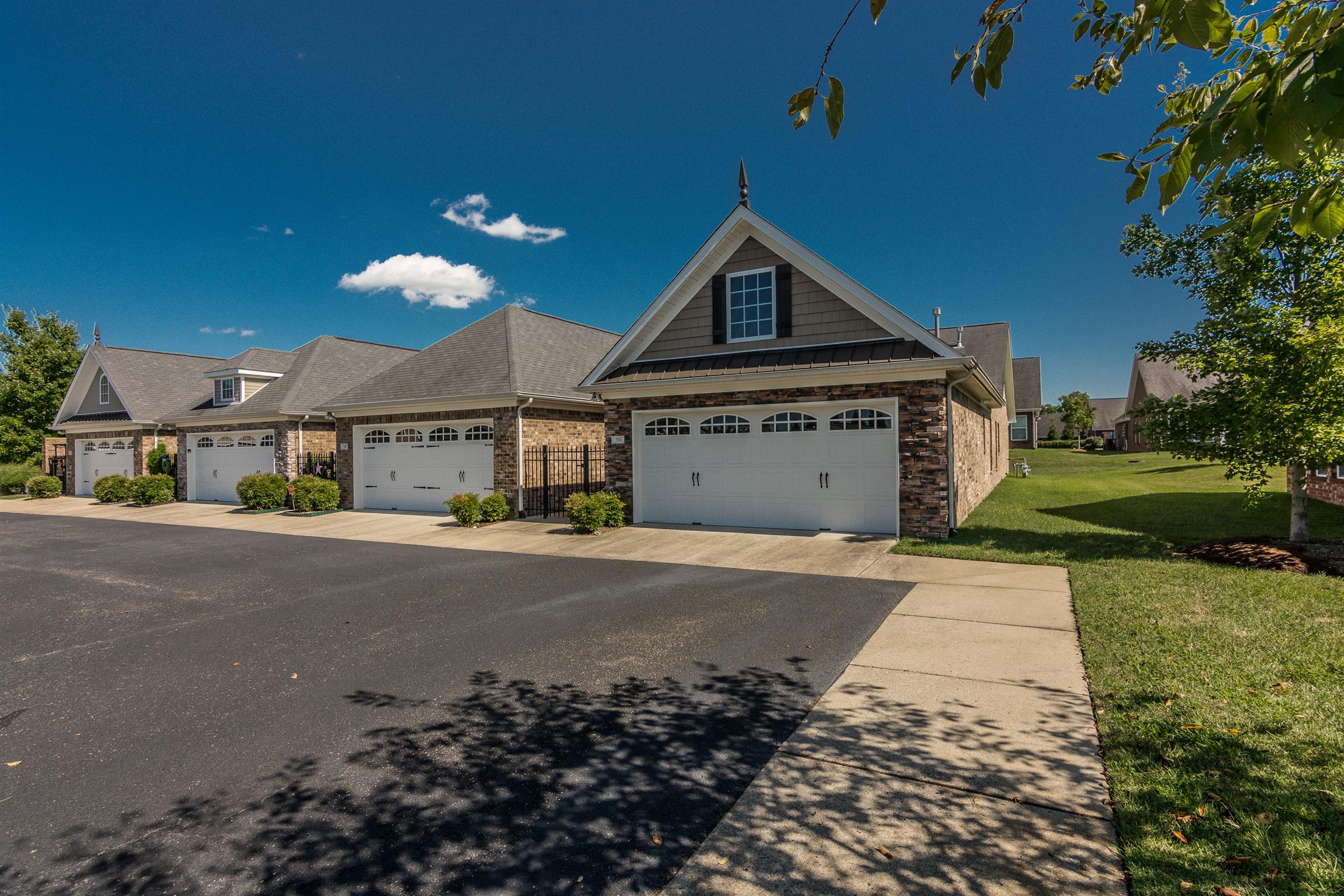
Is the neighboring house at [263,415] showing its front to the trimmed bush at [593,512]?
no

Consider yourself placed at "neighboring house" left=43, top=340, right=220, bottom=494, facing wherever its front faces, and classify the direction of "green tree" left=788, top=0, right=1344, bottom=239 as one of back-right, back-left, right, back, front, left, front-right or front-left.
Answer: front-left

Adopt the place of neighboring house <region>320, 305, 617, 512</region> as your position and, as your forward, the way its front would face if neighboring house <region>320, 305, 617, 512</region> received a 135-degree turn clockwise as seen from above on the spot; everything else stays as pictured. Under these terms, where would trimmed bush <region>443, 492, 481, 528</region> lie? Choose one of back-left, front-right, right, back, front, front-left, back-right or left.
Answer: back

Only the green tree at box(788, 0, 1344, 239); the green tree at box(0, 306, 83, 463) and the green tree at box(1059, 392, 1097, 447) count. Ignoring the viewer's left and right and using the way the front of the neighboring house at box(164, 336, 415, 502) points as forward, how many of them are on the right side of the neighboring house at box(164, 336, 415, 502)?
1

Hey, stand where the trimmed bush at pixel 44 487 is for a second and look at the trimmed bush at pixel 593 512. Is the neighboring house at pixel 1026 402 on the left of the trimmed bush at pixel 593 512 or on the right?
left

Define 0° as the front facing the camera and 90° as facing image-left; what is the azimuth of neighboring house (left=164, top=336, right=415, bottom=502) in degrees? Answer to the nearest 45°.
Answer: approximately 45°

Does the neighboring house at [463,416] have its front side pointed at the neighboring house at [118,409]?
no

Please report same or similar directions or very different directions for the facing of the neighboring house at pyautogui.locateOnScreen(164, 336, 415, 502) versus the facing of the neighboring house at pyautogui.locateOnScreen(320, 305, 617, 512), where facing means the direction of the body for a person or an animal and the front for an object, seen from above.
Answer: same or similar directions

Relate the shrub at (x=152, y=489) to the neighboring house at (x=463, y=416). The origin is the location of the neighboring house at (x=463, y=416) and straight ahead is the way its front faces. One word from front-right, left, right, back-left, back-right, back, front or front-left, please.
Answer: right

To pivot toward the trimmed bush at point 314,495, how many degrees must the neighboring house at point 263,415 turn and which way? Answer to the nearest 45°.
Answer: approximately 45° to its left

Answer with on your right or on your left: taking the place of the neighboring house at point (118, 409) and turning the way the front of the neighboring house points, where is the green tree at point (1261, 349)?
on your left

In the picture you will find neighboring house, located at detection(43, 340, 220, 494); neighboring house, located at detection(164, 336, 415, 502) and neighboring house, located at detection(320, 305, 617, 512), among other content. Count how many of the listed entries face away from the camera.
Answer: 0

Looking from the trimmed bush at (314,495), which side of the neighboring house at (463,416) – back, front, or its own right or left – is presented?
front

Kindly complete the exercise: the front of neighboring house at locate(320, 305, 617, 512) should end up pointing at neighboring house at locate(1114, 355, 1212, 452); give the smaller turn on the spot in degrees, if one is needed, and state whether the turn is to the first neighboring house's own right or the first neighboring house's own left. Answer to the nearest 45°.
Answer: approximately 135° to the first neighboring house's own left

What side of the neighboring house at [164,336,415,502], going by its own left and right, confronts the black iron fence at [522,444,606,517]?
left

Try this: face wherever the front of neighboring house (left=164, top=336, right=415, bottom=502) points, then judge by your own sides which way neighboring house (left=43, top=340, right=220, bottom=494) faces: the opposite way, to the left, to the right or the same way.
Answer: the same way

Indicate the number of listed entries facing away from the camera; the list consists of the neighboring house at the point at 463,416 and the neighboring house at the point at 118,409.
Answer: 0

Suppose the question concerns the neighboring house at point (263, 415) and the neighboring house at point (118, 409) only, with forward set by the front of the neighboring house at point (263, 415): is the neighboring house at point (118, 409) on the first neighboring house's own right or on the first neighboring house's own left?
on the first neighboring house's own right

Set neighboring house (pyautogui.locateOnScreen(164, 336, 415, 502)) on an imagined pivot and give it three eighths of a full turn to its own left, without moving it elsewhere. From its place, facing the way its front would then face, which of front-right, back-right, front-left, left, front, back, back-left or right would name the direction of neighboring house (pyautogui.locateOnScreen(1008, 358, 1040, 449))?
front

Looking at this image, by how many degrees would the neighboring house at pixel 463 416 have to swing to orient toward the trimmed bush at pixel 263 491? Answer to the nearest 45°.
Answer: approximately 90° to its right

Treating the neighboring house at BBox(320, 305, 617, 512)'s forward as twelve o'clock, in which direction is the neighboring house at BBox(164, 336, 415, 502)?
the neighboring house at BBox(164, 336, 415, 502) is roughly at 3 o'clock from the neighboring house at BBox(320, 305, 617, 512).

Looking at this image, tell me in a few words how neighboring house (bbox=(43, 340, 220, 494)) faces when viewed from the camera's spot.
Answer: facing the viewer and to the left of the viewer
